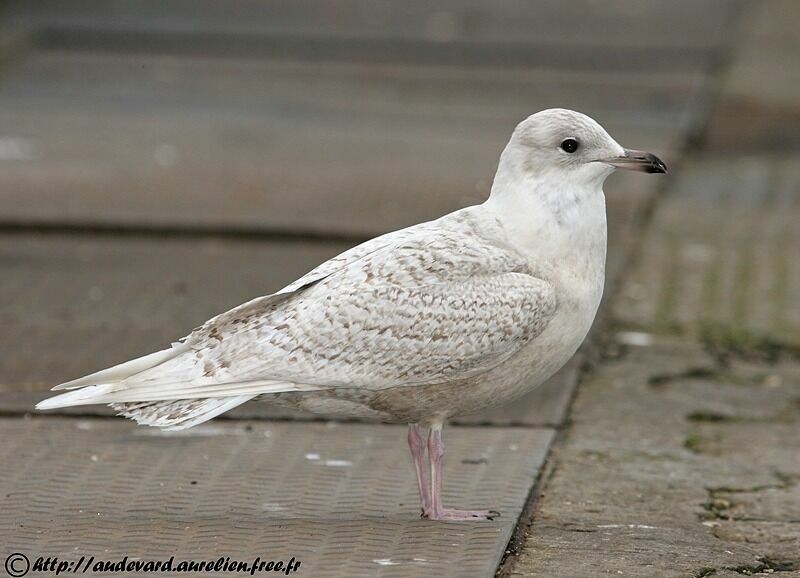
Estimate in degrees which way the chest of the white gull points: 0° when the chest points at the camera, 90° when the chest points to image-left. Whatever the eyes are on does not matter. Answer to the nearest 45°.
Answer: approximately 270°
